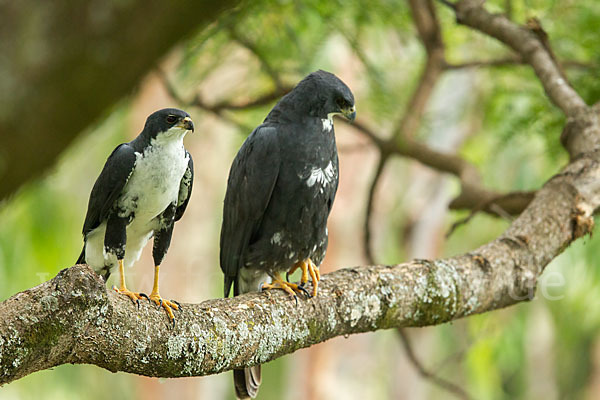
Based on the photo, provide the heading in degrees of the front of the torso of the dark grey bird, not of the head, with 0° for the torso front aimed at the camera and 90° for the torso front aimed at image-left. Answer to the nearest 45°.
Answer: approximately 315°

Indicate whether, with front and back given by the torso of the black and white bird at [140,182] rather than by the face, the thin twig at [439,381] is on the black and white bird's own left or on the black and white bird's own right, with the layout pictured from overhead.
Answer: on the black and white bird's own left

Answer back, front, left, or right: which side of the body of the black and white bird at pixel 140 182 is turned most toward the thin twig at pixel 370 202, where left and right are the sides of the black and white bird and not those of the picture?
left

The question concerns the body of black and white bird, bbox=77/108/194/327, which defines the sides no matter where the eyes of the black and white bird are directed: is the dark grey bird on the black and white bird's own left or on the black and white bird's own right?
on the black and white bird's own left

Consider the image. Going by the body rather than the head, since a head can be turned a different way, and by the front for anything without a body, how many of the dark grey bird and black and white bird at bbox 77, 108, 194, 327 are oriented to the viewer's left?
0

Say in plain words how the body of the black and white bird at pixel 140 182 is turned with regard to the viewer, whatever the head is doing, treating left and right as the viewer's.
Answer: facing the viewer and to the right of the viewer

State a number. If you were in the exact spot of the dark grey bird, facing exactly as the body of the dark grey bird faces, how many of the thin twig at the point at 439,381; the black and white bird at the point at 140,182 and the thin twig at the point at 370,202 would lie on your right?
1

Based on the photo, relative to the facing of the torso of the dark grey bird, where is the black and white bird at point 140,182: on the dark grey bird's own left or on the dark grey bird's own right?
on the dark grey bird's own right
